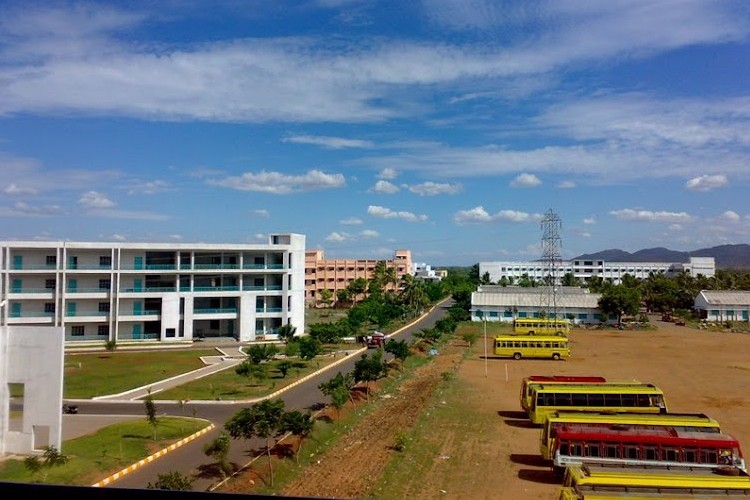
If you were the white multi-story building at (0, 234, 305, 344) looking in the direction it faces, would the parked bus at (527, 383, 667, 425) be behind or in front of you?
in front

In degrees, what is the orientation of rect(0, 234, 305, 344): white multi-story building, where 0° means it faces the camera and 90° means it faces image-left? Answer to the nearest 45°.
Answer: approximately 0°
